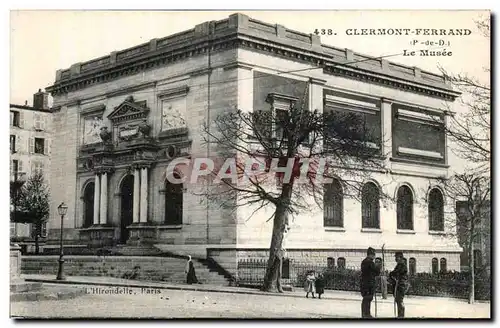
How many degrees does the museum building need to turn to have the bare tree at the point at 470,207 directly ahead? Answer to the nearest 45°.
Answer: approximately 135° to its left

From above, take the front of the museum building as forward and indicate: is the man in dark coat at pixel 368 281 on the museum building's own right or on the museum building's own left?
on the museum building's own left

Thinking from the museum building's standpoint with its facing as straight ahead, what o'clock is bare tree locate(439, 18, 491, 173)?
The bare tree is roughly at 8 o'clock from the museum building.

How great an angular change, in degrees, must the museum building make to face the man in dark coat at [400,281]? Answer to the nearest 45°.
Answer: approximately 90° to its left

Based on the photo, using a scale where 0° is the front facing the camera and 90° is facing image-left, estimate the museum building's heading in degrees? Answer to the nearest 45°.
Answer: approximately 45°
